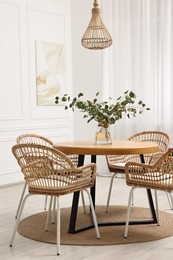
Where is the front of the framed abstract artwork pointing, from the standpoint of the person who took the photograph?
facing the viewer and to the right of the viewer

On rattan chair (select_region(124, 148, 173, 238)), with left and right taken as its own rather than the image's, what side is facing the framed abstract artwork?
front

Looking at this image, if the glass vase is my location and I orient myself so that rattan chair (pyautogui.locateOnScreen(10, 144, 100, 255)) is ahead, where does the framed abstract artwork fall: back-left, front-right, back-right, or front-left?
back-right

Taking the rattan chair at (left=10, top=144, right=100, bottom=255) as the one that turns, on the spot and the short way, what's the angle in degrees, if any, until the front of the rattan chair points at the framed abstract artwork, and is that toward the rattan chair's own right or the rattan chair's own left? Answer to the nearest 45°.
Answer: approximately 45° to the rattan chair's own left

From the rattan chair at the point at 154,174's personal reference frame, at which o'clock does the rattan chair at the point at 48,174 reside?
the rattan chair at the point at 48,174 is roughly at 10 o'clock from the rattan chair at the point at 154,174.

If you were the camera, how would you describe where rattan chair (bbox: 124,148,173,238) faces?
facing away from the viewer and to the left of the viewer

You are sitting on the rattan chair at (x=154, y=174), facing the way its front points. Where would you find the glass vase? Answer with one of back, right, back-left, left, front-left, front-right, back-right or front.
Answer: front

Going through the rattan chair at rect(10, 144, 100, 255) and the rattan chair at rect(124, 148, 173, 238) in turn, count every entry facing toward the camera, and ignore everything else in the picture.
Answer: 0

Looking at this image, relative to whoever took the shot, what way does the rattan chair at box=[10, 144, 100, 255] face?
facing away from the viewer and to the right of the viewer

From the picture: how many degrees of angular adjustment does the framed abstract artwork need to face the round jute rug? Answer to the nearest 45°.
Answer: approximately 45° to its right

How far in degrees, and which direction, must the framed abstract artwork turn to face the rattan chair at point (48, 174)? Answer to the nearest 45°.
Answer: approximately 45° to its right

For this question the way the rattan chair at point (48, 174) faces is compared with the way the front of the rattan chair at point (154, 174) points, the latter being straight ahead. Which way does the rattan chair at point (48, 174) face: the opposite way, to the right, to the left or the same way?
to the right
